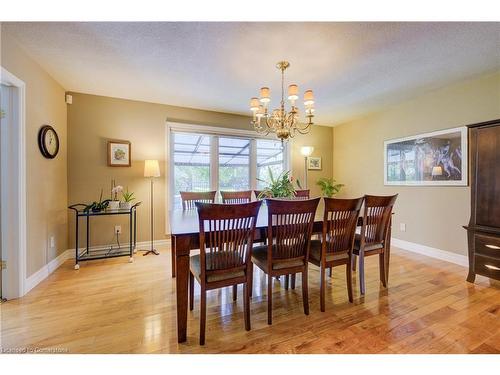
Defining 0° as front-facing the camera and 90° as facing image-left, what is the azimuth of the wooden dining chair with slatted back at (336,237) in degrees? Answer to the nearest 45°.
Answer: approximately 135°

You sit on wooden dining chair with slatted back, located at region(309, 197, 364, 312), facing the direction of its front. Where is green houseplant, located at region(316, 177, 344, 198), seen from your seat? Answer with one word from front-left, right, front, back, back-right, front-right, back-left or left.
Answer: front-right

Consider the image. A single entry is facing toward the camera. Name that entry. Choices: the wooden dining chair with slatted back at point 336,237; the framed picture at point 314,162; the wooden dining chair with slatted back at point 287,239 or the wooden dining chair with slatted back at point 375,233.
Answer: the framed picture

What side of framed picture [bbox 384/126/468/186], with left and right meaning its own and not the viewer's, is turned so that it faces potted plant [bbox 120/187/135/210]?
front

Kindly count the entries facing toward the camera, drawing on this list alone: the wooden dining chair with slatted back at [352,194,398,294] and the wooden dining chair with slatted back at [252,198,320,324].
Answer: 0

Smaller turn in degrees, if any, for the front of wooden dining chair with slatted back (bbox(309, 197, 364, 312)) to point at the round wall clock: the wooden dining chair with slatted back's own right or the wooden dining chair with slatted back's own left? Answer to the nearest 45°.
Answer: approximately 45° to the wooden dining chair with slatted back's own left

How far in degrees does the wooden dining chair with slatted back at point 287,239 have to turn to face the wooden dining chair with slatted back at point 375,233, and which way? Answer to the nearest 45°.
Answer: approximately 90° to its right

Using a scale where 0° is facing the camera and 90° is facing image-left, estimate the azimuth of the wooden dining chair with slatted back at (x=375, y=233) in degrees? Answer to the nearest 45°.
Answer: approximately 135°

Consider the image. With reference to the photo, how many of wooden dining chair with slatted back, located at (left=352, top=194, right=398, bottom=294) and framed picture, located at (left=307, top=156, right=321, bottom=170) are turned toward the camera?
1

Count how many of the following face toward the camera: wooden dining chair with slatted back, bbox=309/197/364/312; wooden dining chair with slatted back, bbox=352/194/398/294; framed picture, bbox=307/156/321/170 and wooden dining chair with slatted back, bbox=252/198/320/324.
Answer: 1

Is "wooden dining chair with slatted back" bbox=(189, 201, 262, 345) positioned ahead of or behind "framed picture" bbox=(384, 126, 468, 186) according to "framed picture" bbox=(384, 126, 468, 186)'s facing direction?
ahead

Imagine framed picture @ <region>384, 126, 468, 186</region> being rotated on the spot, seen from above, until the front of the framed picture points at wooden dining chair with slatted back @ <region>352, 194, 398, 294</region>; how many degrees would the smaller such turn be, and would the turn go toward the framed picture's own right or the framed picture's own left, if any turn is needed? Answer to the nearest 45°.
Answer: approximately 45° to the framed picture's own left

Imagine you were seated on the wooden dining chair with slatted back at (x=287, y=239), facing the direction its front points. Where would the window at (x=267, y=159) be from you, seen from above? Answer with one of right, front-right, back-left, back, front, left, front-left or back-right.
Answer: front-right

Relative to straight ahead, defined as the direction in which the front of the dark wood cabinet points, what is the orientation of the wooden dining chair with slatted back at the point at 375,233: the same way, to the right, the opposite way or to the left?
to the right

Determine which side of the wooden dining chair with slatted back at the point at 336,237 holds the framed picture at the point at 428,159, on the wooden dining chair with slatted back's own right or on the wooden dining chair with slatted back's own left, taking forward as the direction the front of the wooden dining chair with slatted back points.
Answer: on the wooden dining chair with slatted back's own right

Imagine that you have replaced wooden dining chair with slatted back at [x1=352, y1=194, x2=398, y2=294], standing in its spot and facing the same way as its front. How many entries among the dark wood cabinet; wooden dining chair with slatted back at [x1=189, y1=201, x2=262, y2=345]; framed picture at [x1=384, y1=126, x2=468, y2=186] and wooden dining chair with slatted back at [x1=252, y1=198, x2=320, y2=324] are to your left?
2
